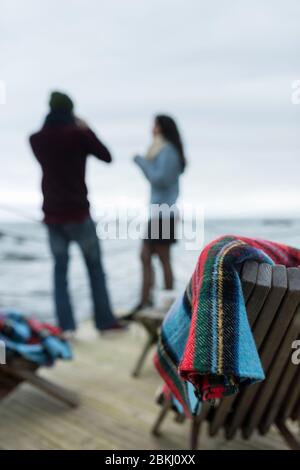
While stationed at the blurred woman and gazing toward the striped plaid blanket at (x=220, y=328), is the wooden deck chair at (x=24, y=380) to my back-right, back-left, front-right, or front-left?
front-right

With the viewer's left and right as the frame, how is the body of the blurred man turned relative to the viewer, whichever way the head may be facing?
facing away from the viewer

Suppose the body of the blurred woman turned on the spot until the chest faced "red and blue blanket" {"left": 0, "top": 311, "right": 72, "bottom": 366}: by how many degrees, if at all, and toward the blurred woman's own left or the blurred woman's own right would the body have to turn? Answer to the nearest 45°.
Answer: approximately 45° to the blurred woman's own left

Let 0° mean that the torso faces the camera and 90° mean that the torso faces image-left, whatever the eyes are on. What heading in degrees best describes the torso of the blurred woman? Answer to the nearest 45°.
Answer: approximately 90°

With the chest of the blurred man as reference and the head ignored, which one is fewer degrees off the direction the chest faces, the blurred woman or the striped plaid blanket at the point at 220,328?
the blurred woman

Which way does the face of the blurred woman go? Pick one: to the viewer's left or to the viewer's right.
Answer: to the viewer's left

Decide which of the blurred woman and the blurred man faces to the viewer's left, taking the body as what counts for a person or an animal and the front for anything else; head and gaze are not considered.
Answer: the blurred woman

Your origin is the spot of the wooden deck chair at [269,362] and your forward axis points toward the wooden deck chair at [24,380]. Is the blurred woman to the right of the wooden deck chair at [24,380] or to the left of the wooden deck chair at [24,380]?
right

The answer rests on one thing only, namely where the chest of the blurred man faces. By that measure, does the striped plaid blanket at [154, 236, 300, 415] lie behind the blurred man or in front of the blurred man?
behind

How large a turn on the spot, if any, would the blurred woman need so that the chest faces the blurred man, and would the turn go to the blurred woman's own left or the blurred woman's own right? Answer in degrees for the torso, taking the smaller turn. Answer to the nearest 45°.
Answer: approximately 45° to the blurred woman's own left

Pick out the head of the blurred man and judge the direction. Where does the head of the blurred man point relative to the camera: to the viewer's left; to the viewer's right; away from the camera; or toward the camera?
away from the camera
